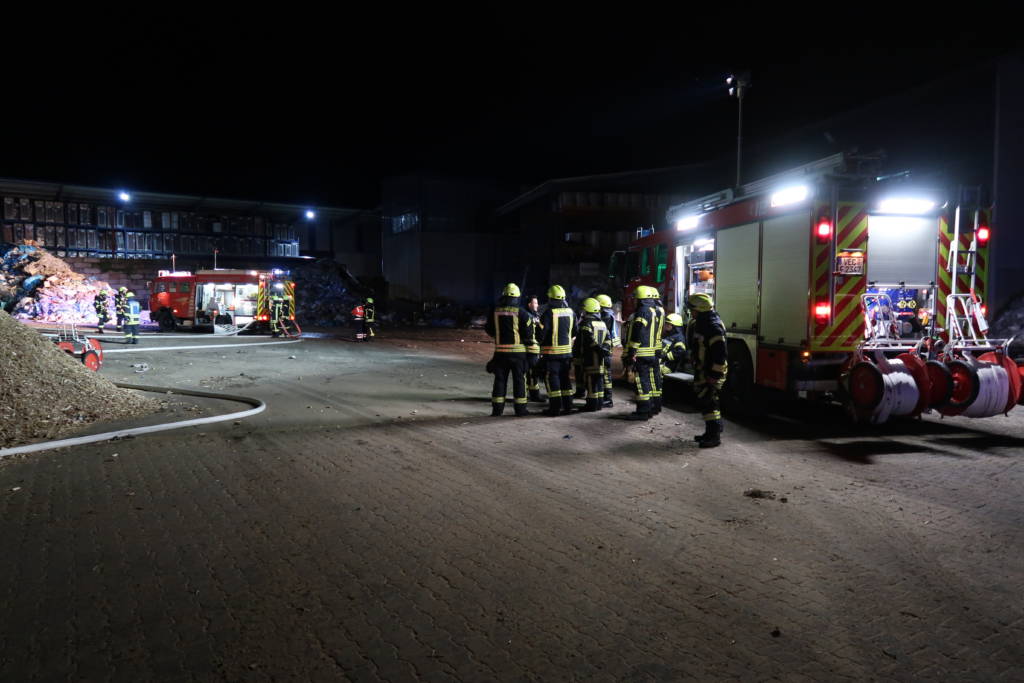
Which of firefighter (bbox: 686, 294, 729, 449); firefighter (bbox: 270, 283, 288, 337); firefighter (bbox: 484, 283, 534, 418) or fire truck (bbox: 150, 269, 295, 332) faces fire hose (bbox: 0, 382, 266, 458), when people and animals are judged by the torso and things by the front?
firefighter (bbox: 686, 294, 729, 449)

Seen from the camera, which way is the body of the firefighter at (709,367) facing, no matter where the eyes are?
to the viewer's left

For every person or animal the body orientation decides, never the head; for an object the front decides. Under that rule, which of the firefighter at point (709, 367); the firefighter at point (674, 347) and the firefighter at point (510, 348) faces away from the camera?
the firefighter at point (510, 348)

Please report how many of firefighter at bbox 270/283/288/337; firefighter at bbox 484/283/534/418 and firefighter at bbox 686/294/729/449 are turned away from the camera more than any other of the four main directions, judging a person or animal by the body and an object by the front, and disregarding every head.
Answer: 2

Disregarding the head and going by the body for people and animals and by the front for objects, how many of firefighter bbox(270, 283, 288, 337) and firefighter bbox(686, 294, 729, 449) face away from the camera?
1

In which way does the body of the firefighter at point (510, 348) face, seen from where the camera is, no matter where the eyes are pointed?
away from the camera

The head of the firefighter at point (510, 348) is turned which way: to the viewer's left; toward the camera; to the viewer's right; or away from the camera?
away from the camera

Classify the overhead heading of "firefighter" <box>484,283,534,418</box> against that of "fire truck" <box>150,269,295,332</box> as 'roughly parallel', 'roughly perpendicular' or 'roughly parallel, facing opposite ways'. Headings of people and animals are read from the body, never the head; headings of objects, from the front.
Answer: roughly perpendicular

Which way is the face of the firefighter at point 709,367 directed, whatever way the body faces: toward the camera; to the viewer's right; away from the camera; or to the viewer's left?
to the viewer's left

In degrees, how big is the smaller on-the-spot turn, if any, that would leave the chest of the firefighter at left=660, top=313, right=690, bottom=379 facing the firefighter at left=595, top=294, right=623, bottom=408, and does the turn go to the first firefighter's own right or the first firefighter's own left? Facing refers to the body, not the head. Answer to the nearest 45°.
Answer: approximately 45° to the first firefighter's own left

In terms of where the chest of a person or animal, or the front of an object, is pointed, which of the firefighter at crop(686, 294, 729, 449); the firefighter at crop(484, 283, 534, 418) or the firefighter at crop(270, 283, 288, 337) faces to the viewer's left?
the firefighter at crop(686, 294, 729, 449)
